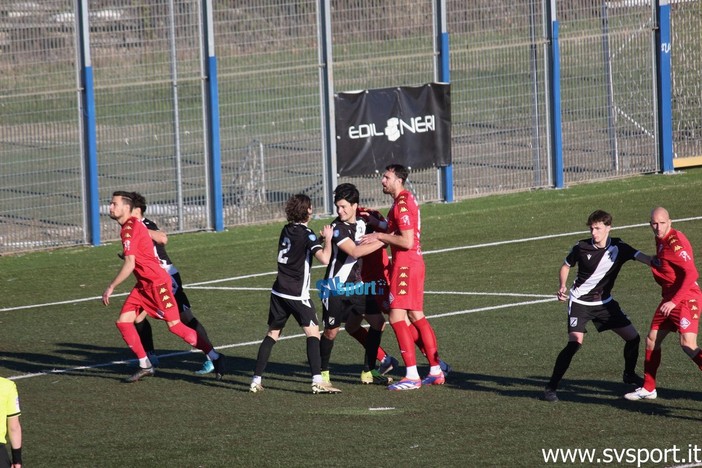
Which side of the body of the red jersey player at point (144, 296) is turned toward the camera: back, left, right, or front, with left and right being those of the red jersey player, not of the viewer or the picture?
left

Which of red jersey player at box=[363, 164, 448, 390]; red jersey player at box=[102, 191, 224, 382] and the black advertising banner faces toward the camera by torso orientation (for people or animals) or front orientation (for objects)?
the black advertising banner

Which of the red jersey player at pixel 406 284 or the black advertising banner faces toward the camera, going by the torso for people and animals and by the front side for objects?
the black advertising banner

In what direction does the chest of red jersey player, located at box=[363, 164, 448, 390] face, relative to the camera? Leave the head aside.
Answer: to the viewer's left

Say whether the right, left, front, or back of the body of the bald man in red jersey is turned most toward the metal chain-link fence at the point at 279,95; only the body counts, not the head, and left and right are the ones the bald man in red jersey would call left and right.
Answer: right

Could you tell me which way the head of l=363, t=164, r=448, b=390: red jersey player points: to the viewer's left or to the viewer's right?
to the viewer's left

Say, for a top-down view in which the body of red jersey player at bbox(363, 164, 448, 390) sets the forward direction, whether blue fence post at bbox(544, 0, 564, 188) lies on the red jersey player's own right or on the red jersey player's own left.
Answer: on the red jersey player's own right

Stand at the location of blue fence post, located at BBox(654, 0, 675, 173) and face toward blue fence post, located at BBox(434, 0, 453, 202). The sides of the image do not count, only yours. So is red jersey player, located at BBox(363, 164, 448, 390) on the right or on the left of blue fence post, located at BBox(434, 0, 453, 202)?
left

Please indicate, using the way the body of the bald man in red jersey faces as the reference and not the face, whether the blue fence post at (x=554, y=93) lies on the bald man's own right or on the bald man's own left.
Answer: on the bald man's own right

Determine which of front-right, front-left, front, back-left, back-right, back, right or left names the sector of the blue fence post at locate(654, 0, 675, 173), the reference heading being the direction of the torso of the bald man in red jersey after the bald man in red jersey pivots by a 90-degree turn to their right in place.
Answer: front-right

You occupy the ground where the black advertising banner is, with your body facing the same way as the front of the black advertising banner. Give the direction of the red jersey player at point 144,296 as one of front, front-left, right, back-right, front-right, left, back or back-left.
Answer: front

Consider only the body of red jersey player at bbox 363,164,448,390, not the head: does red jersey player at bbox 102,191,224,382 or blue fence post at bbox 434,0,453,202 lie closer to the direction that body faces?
the red jersey player

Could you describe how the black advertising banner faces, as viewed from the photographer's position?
facing the viewer

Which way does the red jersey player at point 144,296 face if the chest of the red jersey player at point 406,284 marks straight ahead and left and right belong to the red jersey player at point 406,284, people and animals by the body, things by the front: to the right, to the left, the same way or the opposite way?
the same way

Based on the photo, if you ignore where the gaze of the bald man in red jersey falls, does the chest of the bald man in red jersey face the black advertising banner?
no
